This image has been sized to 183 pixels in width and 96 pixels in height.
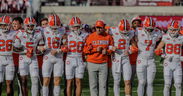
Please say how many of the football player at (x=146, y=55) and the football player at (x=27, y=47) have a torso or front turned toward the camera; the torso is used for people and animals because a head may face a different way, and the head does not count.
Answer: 2

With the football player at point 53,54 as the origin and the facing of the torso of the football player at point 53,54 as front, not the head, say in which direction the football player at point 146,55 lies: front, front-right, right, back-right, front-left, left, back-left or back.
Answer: left

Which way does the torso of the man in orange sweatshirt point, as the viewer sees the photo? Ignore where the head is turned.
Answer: toward the camera

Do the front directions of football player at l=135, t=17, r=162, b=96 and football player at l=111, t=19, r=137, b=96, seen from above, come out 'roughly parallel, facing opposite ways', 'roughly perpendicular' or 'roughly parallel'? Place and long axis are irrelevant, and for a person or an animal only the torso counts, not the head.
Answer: roughly parallel

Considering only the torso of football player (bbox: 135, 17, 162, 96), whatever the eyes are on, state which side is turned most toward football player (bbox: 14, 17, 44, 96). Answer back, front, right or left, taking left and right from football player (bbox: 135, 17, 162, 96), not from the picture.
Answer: right

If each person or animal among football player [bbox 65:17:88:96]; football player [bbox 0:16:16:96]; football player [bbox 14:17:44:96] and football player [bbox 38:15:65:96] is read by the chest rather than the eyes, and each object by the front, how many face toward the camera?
4

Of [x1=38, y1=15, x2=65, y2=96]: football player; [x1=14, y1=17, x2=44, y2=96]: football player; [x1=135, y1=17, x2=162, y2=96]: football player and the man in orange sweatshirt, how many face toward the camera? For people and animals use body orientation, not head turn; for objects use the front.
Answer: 4

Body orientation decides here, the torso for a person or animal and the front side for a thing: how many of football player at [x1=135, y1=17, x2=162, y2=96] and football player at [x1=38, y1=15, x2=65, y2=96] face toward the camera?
2

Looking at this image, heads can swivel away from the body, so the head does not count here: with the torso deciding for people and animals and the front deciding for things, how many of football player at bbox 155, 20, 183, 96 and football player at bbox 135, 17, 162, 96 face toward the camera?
2

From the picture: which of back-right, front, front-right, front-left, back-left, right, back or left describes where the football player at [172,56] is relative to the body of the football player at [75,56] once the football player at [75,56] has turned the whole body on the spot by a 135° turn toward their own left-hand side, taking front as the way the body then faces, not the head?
front-right

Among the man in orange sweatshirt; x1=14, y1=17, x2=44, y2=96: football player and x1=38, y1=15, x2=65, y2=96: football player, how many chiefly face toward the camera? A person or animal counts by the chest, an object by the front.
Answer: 3

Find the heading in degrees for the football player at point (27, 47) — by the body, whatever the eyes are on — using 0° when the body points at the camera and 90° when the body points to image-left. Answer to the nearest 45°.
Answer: approximately 0°

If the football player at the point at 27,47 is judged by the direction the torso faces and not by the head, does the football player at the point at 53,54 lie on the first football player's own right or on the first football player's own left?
on the first football player's own left

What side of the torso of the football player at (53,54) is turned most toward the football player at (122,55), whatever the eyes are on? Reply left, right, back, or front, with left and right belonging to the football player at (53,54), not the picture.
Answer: left

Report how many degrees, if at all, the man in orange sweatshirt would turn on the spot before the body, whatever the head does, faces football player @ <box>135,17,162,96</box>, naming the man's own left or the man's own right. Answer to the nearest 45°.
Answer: approximately 90° to the man's own left

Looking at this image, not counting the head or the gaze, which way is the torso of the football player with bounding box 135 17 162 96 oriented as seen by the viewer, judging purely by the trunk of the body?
toward the camera
